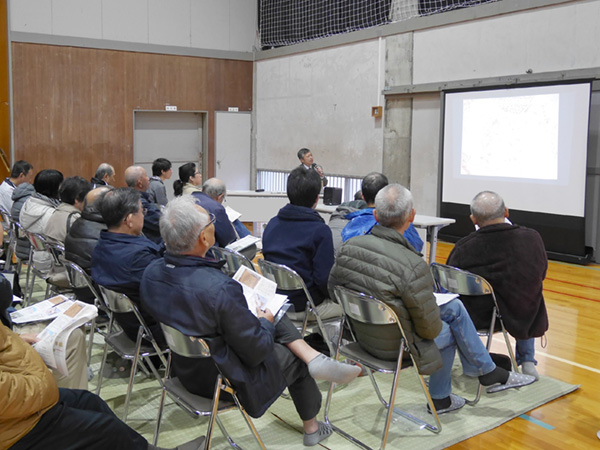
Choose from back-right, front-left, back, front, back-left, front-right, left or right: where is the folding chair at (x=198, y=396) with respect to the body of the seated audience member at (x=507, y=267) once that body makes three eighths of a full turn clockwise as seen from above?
right

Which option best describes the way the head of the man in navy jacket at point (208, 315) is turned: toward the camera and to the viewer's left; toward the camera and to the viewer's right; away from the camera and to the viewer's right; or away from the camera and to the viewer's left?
away from the camera and to the viewer's right

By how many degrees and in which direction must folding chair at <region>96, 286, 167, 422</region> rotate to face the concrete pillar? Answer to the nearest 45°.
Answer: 0° — it already faces it

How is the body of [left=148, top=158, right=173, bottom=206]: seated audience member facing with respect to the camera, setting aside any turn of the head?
to the viewer's right

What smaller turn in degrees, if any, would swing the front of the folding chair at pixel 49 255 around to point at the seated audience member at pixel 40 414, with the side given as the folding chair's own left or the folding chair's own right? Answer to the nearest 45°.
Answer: approximately 135° to the folding chair's own right

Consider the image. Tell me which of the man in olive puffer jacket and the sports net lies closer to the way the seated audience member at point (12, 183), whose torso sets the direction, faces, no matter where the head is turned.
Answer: the sports net

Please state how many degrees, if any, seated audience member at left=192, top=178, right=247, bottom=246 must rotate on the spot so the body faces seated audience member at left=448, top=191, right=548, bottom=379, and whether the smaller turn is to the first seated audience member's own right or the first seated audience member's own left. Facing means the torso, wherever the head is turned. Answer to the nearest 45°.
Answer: approximately 90° to the first seated audience member's own right

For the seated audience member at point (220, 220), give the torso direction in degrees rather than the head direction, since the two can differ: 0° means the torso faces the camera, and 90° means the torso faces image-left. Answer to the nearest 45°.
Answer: approximately 225°

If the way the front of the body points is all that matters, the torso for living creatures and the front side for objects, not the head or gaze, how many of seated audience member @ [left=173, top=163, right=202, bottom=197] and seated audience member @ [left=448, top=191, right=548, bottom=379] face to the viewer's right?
1

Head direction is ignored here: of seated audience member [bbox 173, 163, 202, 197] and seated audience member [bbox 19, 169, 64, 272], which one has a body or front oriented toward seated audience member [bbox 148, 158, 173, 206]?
seated audience member [bbox 19, 169, 64, 272]

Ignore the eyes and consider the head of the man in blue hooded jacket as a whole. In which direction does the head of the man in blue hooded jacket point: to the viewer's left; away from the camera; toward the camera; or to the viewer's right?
away from the camera

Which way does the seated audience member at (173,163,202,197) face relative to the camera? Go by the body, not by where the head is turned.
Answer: to the viewer's right

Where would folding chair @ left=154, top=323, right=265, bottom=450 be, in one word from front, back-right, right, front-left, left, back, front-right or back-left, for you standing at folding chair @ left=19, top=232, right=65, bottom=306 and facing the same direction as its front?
back-right

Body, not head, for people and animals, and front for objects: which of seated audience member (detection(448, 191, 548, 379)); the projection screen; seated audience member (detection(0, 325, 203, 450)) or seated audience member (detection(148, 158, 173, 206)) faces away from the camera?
seated audience member (detection(448, 191, 548, 379))

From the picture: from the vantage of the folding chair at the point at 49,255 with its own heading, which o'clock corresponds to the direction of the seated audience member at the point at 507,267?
The seated audience member is roughly at 3 o'clock from the folding chair.
